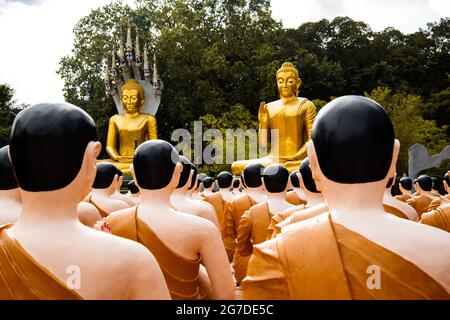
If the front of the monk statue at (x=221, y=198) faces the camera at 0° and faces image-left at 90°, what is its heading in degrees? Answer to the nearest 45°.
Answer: approximately 180°

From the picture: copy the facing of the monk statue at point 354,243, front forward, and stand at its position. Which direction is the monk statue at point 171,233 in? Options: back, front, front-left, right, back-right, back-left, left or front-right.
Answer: front-left

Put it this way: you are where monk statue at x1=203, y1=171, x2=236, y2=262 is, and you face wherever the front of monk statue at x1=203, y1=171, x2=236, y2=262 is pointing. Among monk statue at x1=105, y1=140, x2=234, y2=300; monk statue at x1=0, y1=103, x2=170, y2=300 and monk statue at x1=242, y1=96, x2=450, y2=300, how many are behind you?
3

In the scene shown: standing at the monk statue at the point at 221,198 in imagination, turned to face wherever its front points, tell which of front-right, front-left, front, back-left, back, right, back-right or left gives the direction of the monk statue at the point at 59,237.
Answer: back

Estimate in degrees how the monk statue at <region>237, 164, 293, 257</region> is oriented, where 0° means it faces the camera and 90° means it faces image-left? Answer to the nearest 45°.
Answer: approximately 180°

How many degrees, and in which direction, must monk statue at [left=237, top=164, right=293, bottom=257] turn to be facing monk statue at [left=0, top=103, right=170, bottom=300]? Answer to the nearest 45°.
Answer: approximately 180°

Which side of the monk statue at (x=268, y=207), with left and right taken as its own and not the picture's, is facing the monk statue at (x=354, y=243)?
back

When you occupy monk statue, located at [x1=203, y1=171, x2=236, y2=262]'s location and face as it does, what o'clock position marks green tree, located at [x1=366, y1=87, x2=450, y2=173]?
The green tree is roughly at 1 o'clock from the monk statue.

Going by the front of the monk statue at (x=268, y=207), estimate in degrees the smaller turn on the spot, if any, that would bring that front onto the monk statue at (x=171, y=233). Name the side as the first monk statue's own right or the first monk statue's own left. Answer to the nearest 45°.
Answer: approximately 180°

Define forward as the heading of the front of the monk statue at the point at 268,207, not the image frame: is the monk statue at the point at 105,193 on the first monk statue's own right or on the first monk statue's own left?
on the first monk statue's own left

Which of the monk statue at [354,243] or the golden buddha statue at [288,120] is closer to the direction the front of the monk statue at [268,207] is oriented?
the golden buddha statue

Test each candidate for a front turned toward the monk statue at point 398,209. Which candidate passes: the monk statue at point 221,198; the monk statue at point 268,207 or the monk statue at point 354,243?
the monk statue at point 354,243

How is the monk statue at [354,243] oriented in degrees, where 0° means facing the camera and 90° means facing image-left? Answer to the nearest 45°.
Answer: approximately 180°
